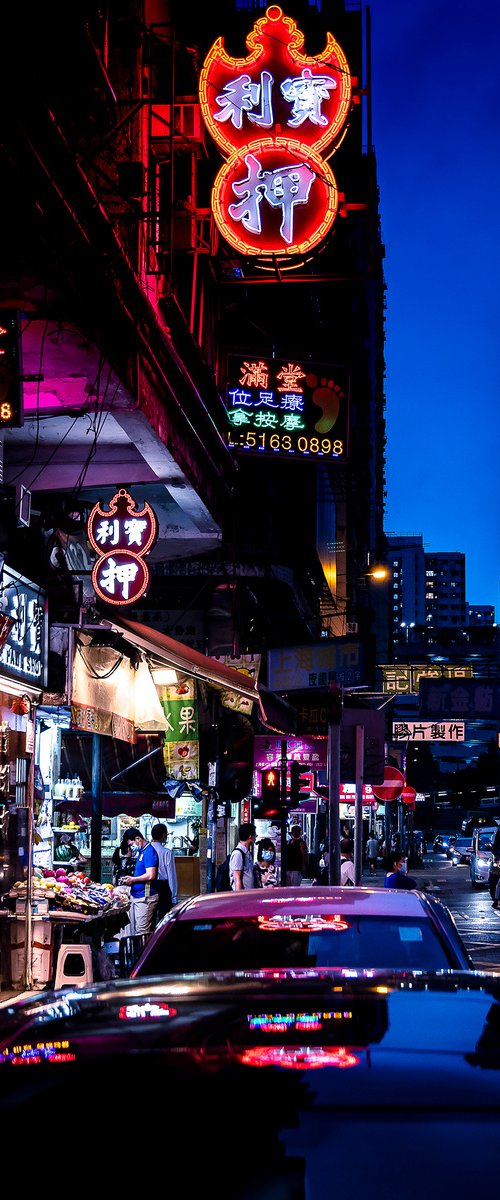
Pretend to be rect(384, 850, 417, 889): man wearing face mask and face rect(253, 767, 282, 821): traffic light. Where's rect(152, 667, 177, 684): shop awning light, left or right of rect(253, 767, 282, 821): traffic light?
left

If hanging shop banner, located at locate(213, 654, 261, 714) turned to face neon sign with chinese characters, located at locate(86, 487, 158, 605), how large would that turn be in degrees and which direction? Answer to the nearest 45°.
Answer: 0° — it already faces it

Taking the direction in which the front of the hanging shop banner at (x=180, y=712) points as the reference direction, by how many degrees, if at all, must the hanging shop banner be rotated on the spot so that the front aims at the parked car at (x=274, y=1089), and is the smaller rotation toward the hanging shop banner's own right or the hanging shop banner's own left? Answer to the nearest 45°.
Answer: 0° — it already faces it

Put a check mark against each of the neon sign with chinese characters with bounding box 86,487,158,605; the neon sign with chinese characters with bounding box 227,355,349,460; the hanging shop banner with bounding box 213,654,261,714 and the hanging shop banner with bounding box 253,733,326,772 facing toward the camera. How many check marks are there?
4

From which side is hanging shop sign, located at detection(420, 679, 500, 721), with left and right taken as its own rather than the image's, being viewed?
front

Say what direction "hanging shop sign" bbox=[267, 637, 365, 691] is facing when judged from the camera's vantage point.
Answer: facing the viewer

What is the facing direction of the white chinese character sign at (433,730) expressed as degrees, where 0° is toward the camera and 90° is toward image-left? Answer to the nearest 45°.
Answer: approximately 0°

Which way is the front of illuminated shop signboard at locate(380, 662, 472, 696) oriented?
toward the camera

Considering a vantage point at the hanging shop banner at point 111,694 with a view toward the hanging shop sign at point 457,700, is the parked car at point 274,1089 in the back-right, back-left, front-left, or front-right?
back-right

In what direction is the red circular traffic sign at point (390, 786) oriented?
toward the camera

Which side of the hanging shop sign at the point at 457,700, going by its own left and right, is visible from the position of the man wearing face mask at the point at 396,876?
front

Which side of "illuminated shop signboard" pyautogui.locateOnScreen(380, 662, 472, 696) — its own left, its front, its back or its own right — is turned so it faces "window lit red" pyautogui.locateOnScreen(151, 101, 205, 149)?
front

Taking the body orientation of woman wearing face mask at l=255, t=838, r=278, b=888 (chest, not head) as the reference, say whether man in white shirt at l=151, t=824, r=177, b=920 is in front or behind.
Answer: in front

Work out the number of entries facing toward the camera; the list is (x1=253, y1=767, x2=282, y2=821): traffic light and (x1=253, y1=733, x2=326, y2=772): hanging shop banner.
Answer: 2
